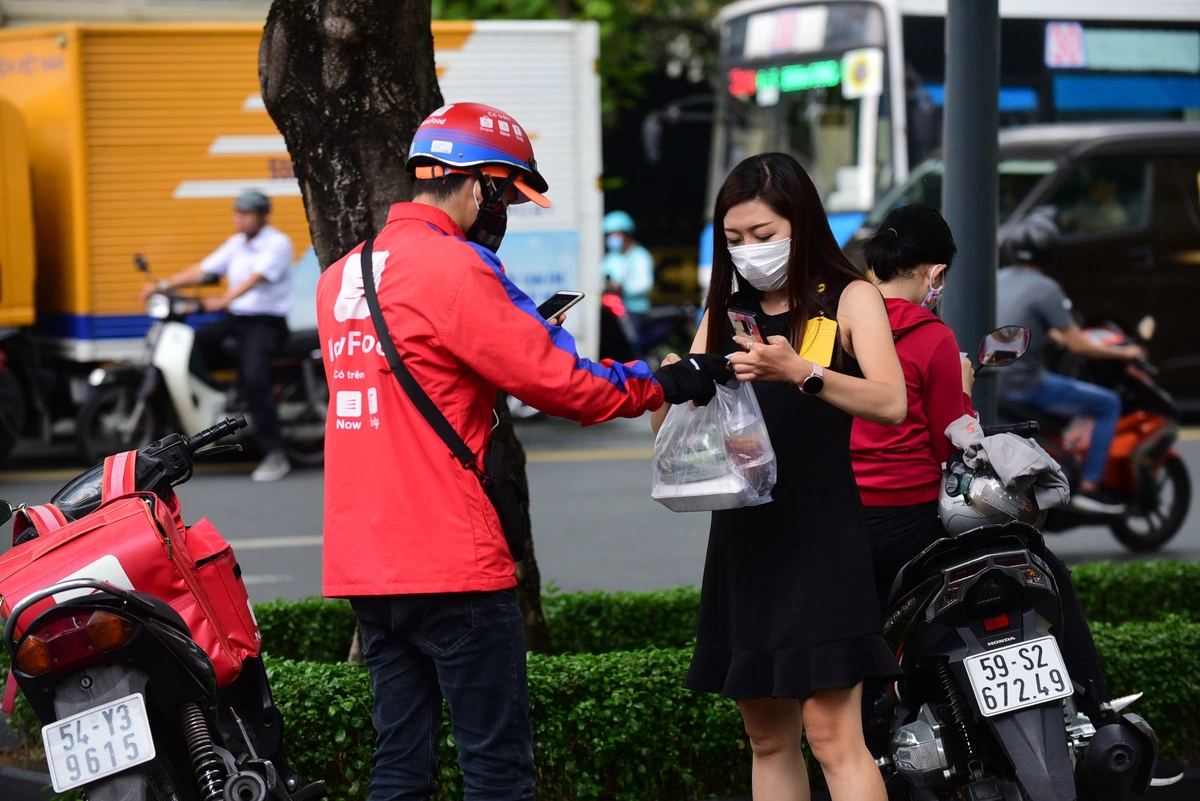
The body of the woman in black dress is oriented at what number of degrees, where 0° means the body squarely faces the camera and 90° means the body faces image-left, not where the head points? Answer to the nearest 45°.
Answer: approximately 45°

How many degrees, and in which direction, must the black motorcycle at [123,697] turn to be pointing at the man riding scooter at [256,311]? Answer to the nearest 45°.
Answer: approximately 45° to its left

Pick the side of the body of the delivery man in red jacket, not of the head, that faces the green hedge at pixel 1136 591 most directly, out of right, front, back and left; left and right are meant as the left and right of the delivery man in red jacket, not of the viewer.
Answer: front

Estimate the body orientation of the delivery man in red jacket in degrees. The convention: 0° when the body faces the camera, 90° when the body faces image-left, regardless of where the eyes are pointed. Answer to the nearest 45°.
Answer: approximately 225°

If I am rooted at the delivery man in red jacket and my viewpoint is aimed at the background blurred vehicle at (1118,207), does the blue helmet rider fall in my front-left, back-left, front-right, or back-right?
front-left

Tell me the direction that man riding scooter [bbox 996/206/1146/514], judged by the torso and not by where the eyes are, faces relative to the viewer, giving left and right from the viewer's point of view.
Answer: facing to the right of the viewer

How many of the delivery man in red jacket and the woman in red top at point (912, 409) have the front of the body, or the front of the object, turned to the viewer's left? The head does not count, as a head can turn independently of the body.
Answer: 0
